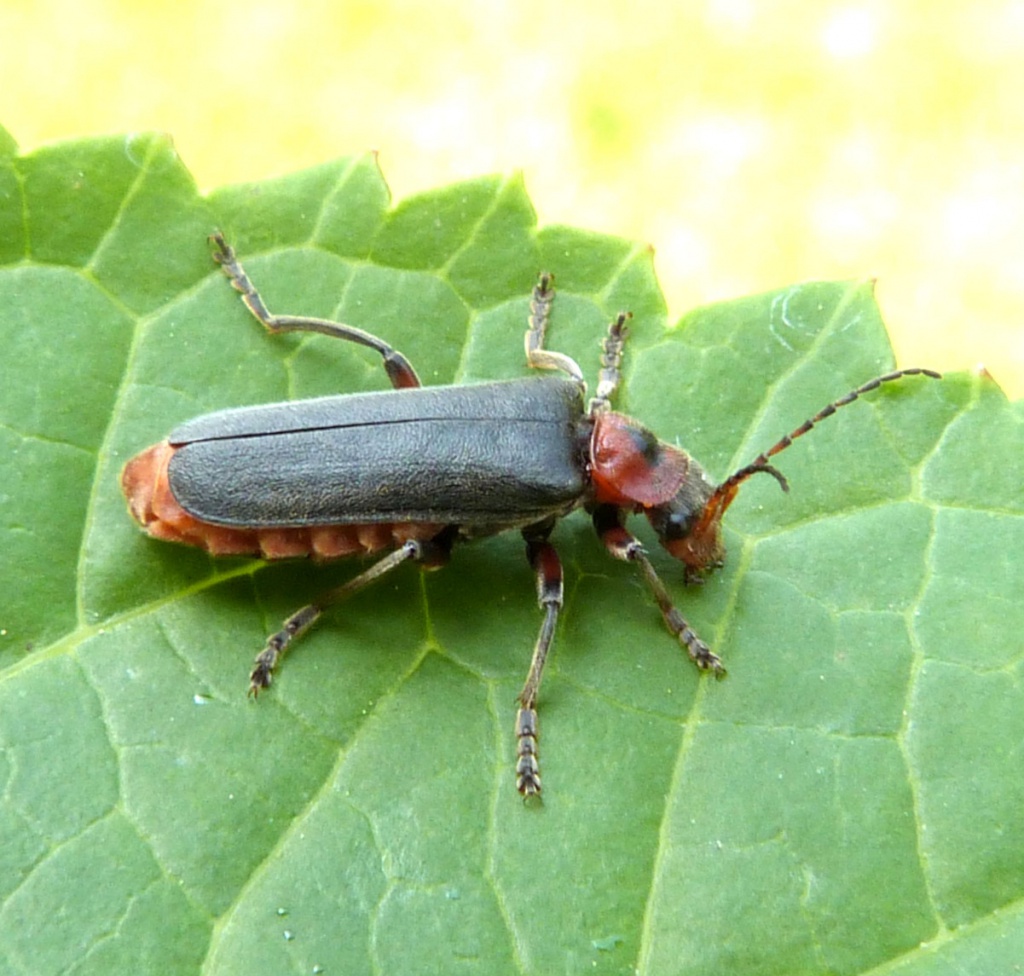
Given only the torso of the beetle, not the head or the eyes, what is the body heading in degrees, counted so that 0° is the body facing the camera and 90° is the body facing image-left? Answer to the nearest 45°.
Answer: approximately 270°
